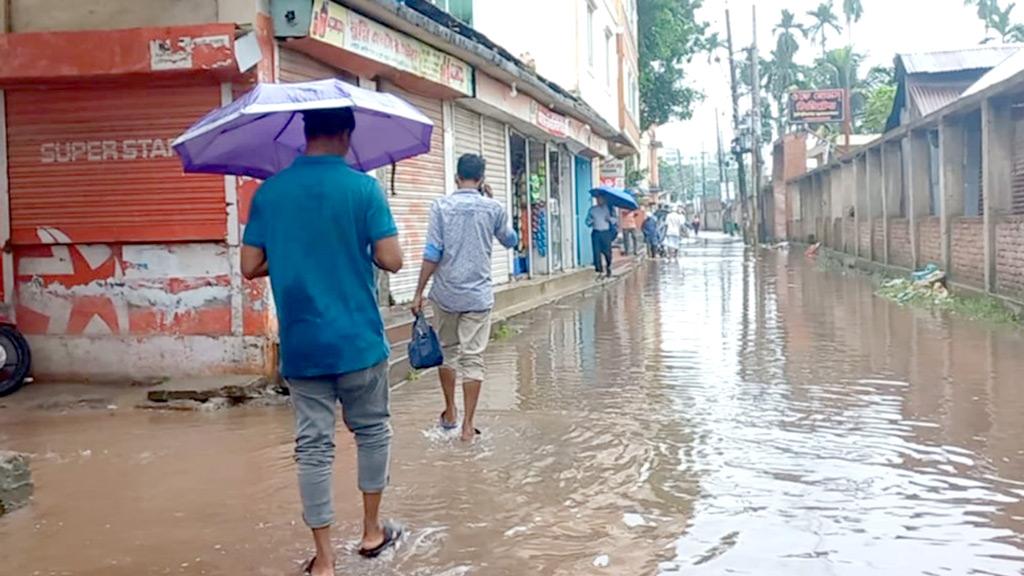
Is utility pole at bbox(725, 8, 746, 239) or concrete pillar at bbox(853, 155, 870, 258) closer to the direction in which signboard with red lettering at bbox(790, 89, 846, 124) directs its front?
the concrete pillar

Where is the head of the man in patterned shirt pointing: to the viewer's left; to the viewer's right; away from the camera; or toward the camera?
away from the camera

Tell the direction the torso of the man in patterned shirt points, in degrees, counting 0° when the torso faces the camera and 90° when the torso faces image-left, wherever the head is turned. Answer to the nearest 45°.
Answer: approximately 180°

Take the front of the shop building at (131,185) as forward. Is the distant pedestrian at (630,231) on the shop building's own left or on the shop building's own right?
on the shop building's own left

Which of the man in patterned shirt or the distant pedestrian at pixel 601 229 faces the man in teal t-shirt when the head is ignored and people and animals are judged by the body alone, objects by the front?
the distant pedestrian

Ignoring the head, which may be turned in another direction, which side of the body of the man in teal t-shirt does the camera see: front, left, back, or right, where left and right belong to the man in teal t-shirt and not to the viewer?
back

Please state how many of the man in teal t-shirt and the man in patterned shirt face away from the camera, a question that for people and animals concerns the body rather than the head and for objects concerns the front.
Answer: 2

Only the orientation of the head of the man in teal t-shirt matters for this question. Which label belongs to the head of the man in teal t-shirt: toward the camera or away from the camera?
away from the camera

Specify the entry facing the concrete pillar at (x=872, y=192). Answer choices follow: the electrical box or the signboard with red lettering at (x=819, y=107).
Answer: the signboard with red lettering

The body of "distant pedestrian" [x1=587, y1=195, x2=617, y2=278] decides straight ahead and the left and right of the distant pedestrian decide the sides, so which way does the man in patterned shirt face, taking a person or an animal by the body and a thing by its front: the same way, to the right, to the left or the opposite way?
the opposite way
